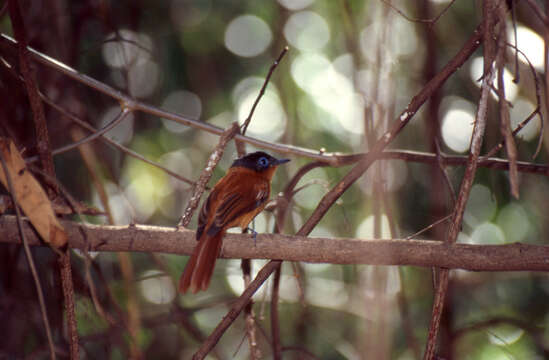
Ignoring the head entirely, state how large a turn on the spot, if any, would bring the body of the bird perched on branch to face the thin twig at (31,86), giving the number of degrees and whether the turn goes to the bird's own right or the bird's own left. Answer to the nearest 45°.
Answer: approximately 180°

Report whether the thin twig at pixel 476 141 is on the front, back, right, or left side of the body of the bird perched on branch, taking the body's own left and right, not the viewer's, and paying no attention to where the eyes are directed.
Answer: front

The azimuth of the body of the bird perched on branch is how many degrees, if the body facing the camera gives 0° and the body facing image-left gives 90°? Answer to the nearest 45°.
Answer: approximately 225°
